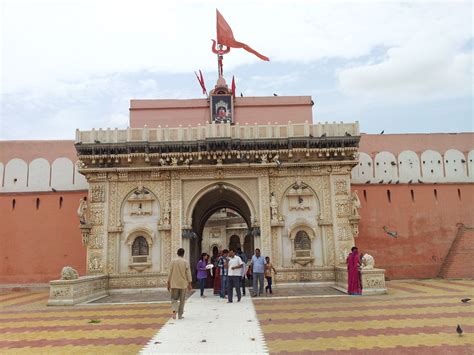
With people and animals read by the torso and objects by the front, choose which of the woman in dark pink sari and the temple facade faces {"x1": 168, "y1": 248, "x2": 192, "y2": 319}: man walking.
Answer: the temple facade

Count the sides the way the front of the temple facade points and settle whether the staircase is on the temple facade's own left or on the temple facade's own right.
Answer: on the temple facade's own left

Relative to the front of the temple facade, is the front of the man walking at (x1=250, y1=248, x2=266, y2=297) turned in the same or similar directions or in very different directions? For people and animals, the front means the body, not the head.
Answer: same or similar directions

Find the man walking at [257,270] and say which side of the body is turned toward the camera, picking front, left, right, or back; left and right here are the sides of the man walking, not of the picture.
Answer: front

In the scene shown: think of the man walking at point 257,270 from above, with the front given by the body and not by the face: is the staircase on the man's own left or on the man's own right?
on the man's own left

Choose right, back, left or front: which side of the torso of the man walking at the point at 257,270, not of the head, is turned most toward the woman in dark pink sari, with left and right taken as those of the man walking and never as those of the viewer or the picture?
left

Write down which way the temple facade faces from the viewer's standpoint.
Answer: facing the viewer

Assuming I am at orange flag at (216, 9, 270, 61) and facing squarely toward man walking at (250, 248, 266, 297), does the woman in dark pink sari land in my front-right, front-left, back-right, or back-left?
front-left

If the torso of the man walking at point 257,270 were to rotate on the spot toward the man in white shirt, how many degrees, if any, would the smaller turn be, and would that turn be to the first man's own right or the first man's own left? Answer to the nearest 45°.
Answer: approximately 45° to the first man's own right
